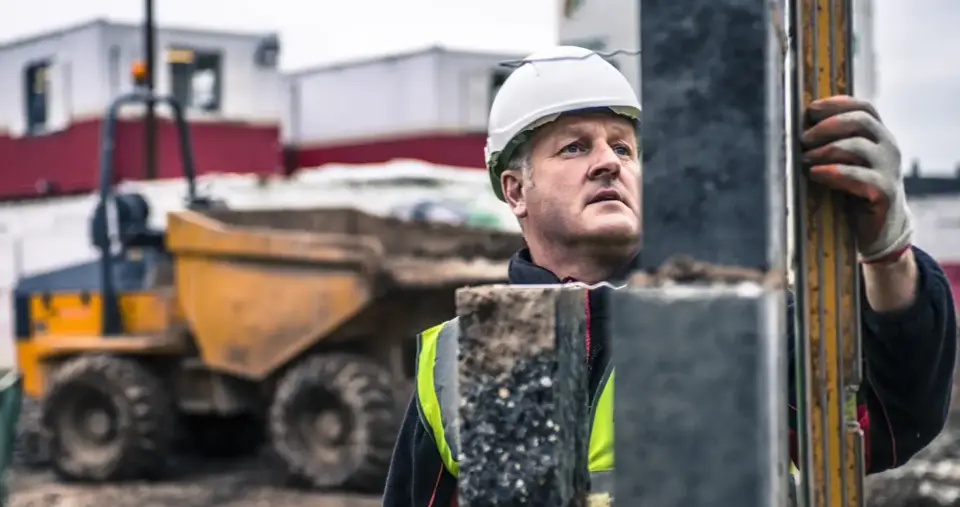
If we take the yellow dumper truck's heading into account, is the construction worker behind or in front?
in front

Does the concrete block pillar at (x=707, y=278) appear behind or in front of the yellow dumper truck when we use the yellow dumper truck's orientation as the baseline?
in front

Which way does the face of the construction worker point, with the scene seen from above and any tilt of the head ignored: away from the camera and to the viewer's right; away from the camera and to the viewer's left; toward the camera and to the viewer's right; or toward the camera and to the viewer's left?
toward the camera and to the viewer's right

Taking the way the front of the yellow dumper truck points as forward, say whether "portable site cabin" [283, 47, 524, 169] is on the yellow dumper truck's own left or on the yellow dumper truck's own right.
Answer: on the yellow dumper truck's own left

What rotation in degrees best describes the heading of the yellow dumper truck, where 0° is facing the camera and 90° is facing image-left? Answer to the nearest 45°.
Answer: approximately 315°

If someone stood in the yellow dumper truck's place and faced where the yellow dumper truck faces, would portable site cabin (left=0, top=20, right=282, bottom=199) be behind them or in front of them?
behind
